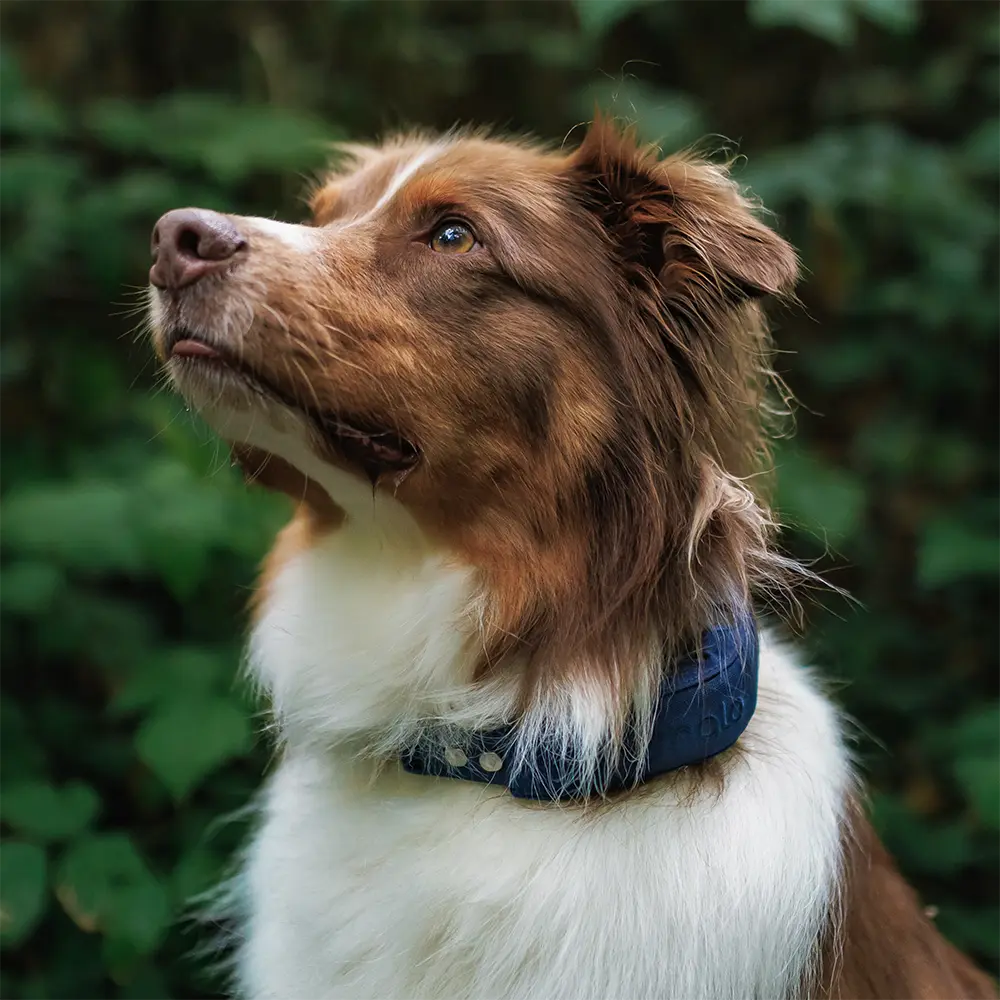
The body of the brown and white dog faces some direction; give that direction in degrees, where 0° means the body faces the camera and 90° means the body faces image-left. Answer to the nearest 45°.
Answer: approximately 45°
